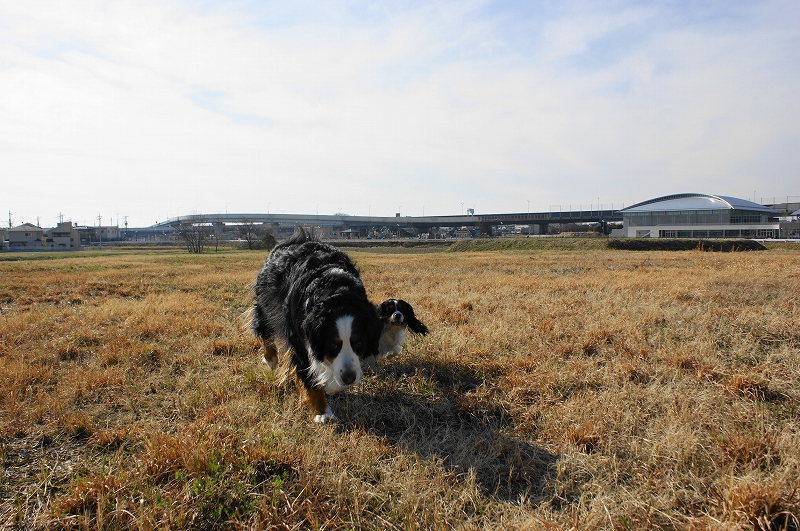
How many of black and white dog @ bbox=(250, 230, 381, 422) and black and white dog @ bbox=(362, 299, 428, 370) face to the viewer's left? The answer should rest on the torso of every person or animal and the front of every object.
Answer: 0

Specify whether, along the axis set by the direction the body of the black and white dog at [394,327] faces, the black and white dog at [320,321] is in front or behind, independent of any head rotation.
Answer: in front

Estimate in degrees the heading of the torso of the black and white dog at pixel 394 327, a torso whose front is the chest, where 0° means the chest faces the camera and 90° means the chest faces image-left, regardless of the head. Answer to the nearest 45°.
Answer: approximately 0°

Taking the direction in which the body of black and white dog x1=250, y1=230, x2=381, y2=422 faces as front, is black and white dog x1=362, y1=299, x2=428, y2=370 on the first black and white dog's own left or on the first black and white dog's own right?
on the first black and white dog's own left
